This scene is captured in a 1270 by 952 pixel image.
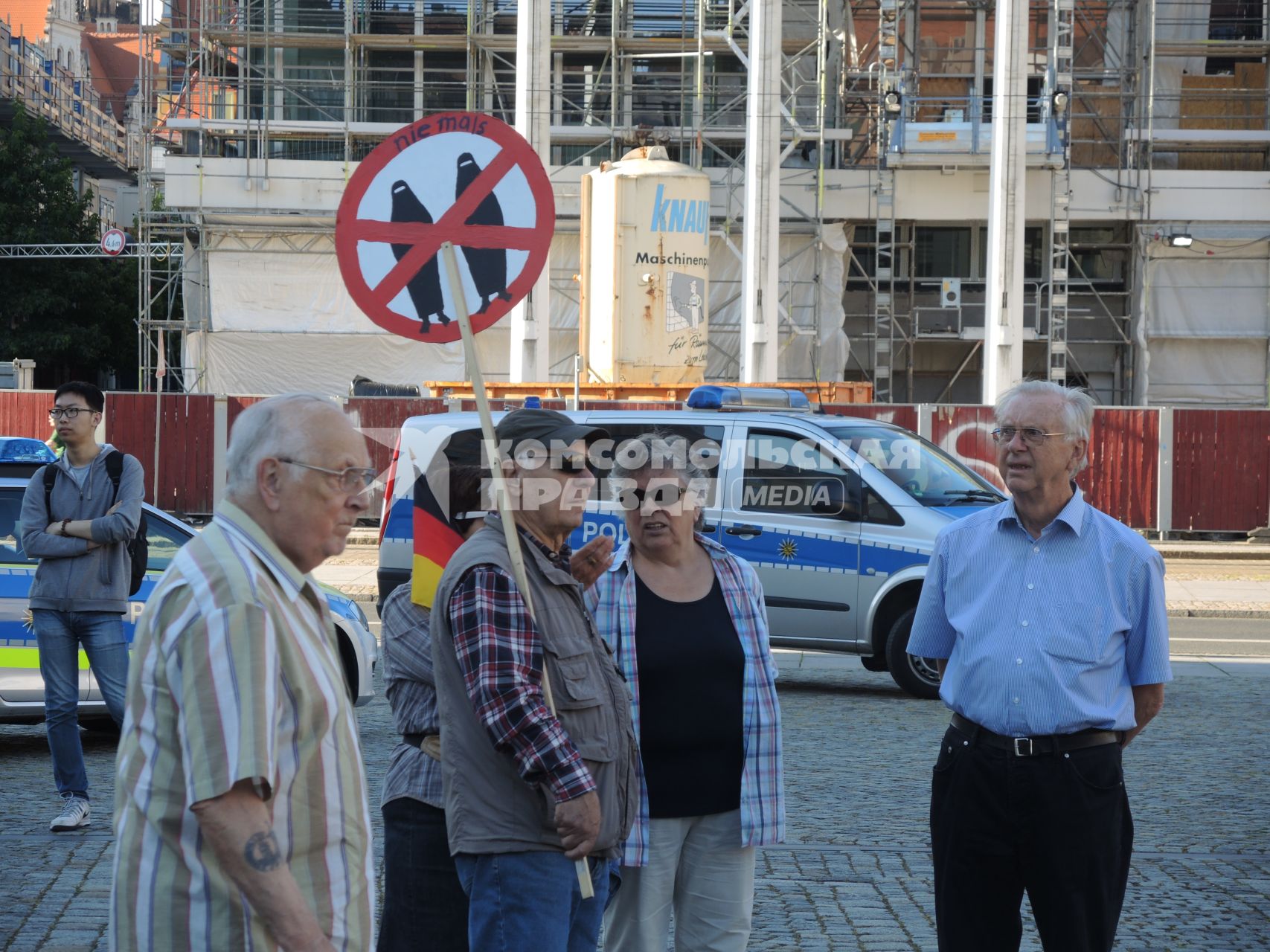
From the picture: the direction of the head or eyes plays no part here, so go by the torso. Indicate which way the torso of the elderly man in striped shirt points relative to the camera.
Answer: to the viewer's right

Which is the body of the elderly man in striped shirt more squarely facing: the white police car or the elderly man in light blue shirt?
the elderly man in light blue shirt

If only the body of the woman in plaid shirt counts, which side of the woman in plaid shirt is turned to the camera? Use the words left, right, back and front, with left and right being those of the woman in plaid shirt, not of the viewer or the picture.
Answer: front

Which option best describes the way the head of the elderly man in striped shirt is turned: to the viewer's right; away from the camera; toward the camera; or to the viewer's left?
to the viewer's right

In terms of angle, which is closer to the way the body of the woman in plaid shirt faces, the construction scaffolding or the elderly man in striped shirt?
the elderly man in striped shirt

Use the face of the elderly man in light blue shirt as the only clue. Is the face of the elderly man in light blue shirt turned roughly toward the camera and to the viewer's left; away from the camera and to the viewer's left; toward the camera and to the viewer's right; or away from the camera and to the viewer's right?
toward the camera and to the viewer's left

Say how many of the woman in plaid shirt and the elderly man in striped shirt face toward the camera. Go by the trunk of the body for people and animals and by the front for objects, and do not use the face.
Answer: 1

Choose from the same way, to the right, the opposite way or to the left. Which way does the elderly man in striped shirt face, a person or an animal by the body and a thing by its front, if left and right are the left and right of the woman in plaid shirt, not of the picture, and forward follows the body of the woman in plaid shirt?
to the left

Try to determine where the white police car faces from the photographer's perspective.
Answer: facing to the right of the viewer

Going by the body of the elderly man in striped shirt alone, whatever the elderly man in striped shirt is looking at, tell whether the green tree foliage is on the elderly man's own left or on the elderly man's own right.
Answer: on the elderly man's own left
